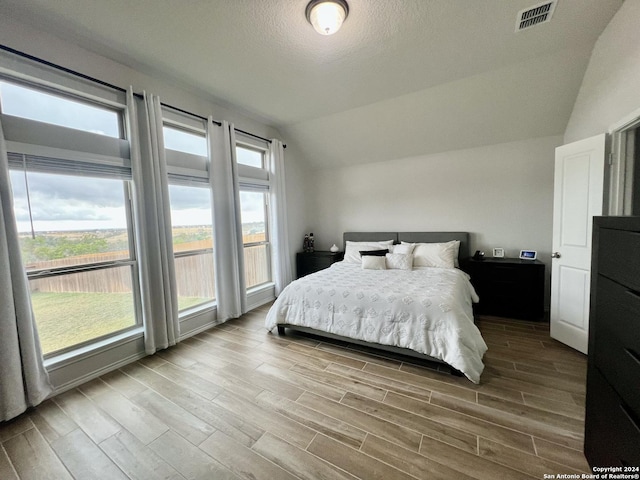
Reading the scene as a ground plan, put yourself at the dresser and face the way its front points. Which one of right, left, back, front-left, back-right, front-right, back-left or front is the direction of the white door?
back-right

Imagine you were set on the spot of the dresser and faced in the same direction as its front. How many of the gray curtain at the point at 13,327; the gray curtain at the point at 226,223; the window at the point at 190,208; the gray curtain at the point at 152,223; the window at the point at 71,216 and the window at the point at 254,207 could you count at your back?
0

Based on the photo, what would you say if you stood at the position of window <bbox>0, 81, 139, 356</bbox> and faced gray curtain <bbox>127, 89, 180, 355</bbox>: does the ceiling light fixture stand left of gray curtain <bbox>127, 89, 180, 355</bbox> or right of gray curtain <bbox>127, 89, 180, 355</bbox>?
right

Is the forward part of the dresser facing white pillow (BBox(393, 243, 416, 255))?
no

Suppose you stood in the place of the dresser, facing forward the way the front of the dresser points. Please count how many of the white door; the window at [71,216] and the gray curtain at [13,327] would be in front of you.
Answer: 2

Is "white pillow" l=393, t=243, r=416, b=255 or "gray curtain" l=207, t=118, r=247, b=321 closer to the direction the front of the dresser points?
the gray curtain

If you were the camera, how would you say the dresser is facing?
facing the viewer and to the left of the viewer

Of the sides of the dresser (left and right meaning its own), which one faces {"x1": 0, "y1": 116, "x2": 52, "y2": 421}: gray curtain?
front

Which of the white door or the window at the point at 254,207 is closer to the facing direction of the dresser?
the window

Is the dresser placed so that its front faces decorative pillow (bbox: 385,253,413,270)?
no

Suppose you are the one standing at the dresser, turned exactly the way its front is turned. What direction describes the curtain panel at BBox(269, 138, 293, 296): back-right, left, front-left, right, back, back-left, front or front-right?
front-right

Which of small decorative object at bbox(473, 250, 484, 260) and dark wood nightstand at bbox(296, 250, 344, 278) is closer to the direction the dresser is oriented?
the dark wood nightstand

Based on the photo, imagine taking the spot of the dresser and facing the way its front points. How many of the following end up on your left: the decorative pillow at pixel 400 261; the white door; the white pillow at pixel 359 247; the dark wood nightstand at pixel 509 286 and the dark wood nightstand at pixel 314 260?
0

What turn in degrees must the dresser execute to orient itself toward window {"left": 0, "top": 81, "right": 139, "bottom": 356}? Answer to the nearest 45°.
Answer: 0° — it already faces it

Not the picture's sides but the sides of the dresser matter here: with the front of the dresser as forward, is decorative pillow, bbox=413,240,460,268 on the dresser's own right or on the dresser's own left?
on the dresser's own right

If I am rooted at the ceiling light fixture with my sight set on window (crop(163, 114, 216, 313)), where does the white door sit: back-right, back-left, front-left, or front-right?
back-right

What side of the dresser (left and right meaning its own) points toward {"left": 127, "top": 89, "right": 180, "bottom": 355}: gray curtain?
front

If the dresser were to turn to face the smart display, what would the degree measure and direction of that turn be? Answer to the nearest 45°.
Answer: approximately 135° to its right

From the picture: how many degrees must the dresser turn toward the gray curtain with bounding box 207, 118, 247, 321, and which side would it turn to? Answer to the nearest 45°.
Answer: approximately 45° to its right

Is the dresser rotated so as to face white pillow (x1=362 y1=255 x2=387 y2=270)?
no
